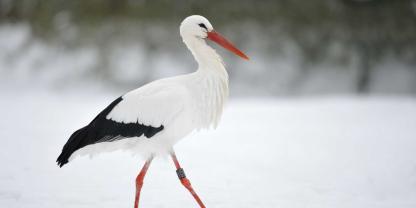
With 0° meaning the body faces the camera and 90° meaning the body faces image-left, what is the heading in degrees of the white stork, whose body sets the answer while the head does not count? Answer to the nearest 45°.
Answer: approximately 270°
